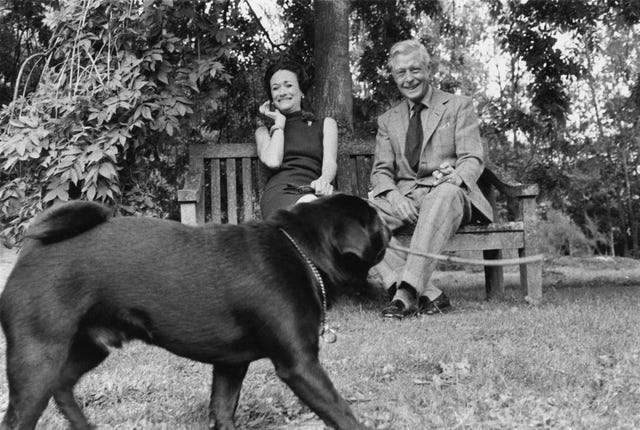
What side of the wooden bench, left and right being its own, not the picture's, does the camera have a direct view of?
front

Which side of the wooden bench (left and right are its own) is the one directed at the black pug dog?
front

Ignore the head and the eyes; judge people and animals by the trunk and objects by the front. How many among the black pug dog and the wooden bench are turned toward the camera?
1

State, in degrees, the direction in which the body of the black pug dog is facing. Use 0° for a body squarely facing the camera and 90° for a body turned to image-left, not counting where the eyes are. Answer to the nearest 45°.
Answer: approximately 270°

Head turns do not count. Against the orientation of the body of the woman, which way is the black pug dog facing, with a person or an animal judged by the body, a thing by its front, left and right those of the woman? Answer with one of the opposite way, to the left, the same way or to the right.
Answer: to the left

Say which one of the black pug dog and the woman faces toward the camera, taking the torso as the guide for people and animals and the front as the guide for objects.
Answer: the woman

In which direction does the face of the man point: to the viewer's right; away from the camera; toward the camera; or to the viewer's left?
toward the camera

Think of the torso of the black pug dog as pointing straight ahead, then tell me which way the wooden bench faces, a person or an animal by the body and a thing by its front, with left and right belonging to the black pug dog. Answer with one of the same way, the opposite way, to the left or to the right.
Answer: to the right

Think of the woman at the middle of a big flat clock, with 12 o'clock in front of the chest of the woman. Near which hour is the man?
The man is roughly at 9 o'clock from the woman.

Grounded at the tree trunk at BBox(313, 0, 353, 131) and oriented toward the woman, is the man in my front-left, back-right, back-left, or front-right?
front-left

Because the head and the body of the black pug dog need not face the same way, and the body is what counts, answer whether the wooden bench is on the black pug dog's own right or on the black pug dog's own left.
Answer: on the black pug dog's own left
